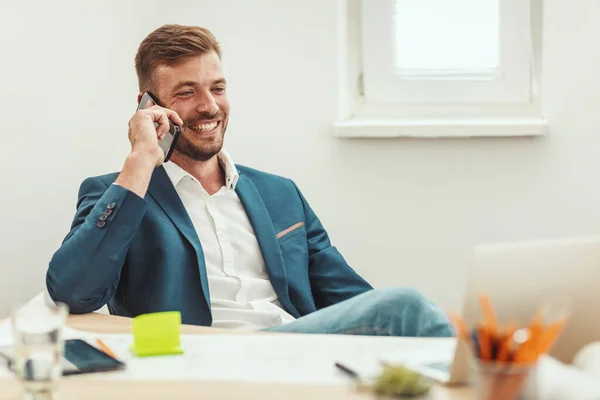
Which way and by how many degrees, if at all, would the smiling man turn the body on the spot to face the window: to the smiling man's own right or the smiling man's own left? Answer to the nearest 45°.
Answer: approximately 90° to the smiling man's own left

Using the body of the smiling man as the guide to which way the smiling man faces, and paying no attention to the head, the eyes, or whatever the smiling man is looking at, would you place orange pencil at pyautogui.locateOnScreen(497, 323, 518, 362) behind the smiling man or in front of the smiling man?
in front

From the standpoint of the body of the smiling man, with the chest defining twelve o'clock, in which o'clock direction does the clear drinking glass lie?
The clear drinking glass is roughly at 2 o'clock from the smiling man.

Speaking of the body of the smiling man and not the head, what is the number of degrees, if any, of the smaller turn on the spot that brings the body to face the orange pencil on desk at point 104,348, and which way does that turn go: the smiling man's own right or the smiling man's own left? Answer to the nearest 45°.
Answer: approximately 45° to the smiling man's own right

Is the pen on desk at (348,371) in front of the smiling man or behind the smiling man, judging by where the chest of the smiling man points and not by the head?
in front

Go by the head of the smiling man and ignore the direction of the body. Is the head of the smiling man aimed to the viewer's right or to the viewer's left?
to the viewer's right

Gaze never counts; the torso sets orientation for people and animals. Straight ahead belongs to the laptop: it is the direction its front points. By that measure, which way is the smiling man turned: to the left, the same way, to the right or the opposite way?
the opposite way

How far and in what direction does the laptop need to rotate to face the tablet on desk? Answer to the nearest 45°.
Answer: approximately 45° to its left

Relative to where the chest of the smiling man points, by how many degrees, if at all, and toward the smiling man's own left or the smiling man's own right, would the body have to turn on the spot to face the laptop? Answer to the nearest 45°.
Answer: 0° — they already face it

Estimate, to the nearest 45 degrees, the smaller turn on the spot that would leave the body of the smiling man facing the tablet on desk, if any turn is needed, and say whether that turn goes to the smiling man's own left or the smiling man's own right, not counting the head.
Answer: approximately 45° to the smiling man's own right

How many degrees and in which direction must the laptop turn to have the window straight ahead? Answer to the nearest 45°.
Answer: approximately 45° to its right

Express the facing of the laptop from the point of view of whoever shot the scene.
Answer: facing away from the viewer and to the left of the viewer

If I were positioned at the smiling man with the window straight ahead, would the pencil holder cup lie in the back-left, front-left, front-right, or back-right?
back-right
